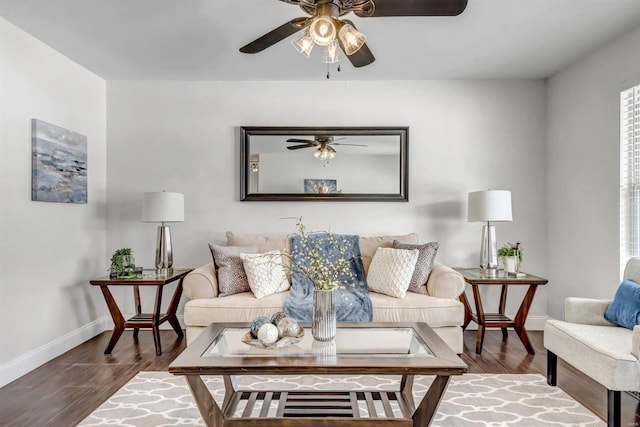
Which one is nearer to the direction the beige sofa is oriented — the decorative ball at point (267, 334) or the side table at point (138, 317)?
the decorative ball

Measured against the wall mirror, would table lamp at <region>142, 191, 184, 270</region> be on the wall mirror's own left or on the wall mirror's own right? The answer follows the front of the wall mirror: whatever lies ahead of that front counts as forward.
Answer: on the wall mirror's own right

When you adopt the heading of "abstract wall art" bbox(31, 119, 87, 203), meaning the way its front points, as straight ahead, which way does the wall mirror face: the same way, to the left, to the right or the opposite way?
to the right

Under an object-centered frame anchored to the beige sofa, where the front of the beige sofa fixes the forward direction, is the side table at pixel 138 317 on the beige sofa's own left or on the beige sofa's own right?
on the beige sofa's own right

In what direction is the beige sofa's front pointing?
toward the camera

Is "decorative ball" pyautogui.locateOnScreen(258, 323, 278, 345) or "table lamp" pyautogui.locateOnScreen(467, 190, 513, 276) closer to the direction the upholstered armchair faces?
the decorative ball

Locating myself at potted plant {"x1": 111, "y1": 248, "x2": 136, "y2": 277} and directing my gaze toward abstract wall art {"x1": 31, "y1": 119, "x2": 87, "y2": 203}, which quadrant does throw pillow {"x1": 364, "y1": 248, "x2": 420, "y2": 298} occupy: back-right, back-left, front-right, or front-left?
back-left

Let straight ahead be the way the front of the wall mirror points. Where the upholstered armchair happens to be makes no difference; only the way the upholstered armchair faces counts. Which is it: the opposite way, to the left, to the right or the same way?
to the right

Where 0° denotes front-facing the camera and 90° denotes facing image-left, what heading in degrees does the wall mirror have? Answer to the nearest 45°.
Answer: approximately 0°

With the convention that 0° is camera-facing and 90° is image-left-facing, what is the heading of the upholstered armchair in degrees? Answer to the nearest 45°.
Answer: approximately 45°

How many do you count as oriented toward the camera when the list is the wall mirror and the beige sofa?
2

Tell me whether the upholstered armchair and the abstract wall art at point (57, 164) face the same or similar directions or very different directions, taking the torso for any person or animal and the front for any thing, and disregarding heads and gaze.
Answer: very different directions

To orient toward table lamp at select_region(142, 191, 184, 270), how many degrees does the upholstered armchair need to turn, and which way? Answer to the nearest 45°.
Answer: approximately 45° to its right
